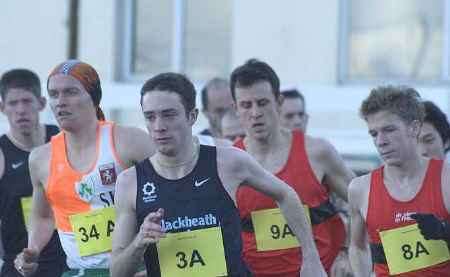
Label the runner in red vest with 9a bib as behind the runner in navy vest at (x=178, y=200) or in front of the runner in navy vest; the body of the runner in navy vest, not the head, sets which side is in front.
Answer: behind

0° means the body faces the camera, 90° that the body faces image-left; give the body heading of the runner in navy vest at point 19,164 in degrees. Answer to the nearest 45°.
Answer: approximately 0°

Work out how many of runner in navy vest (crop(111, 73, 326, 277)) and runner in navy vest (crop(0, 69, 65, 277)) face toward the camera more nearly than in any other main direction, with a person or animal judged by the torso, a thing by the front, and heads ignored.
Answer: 2

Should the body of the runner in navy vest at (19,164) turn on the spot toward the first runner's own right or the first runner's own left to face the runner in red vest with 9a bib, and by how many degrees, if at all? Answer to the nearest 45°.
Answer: approximately 45° to the first runner's own left

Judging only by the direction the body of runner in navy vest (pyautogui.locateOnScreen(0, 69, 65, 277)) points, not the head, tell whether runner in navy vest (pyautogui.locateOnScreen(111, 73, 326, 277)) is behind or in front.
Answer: in front

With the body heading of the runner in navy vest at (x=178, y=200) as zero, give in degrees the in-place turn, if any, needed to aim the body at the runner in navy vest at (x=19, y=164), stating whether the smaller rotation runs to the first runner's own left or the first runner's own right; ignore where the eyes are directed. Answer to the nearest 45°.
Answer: approximately 135° to the first runner's own right
